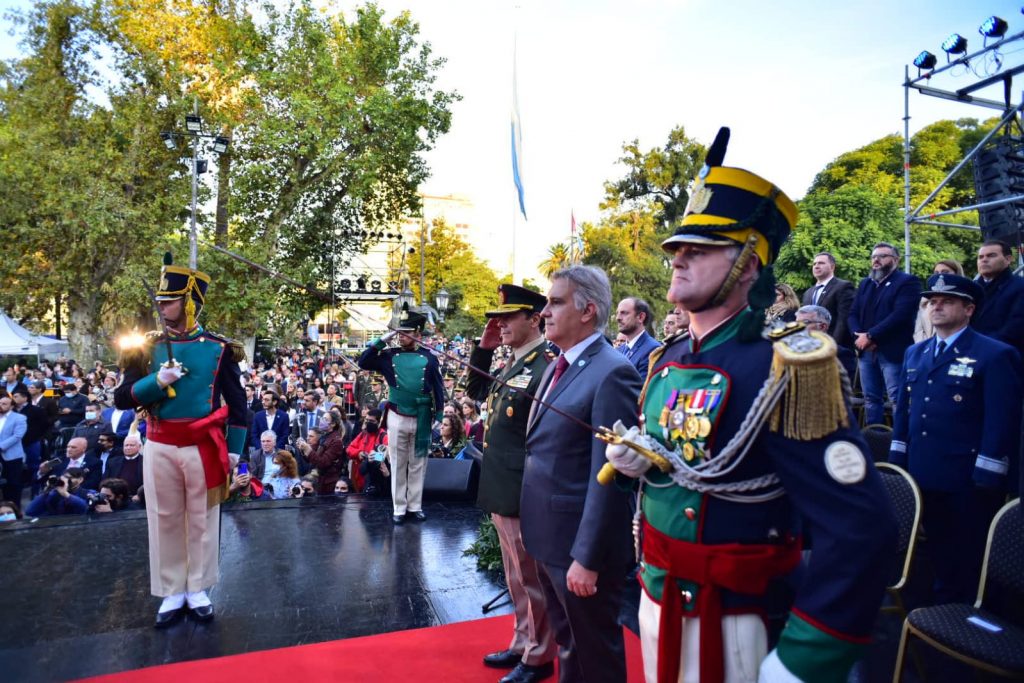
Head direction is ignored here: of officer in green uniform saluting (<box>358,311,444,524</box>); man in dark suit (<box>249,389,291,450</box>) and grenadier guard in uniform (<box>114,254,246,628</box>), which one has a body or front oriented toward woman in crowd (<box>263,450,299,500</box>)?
the man in dark suit

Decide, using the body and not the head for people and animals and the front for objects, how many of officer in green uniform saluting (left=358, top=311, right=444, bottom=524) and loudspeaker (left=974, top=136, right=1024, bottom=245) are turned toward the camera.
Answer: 1

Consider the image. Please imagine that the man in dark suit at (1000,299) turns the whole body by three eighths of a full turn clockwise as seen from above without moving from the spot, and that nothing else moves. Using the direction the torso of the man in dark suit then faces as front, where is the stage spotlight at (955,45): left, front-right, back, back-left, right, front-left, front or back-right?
front

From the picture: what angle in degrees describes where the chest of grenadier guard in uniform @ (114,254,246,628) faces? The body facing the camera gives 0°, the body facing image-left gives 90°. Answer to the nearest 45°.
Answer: approximately 0°

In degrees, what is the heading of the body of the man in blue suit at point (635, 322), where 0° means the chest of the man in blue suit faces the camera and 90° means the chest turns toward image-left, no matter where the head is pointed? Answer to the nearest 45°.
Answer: approximately 45°

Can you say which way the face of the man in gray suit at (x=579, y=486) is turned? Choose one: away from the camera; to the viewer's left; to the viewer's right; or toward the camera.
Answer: to the viewer's left
